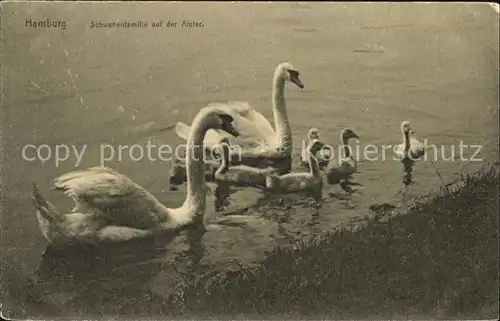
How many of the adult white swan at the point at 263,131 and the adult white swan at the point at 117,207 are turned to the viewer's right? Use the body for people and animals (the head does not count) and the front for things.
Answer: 2

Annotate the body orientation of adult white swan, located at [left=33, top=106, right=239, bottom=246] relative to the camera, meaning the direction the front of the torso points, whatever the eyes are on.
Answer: to the viewer's right

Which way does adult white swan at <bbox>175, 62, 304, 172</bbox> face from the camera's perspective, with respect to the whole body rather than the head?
to the viewer's right

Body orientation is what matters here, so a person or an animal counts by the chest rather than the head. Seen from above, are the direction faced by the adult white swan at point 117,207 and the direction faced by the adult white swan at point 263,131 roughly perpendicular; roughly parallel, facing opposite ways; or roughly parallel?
roughly parallel
